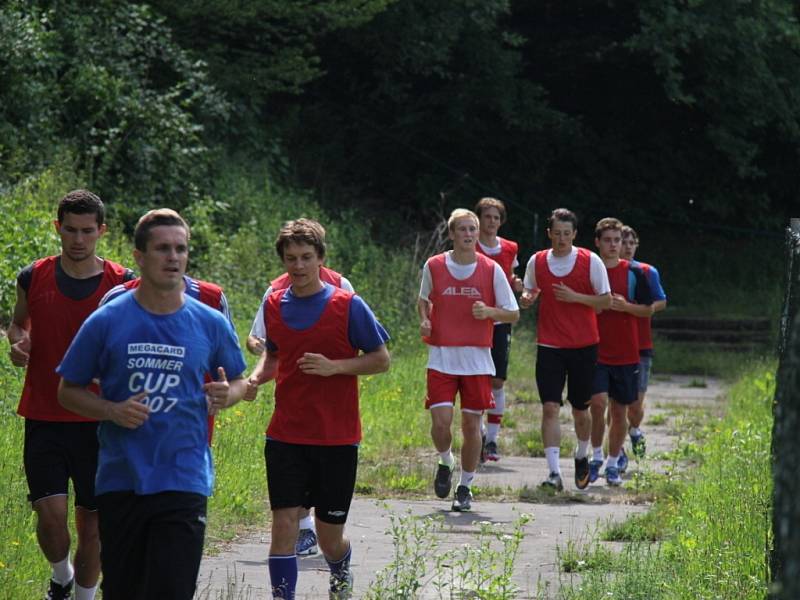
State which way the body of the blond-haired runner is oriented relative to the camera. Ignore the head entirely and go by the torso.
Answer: toward the camera

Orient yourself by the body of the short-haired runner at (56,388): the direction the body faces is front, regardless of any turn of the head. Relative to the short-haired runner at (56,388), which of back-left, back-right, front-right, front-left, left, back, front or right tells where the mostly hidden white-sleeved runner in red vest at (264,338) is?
back-left

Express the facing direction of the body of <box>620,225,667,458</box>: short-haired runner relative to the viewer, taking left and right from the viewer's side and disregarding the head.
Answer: facing the viewer

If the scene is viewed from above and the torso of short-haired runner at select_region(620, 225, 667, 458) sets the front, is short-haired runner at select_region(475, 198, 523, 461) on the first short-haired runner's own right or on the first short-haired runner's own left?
on the first short-haired runner's own right

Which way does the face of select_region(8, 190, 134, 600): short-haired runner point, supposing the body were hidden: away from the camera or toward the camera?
toward the camera

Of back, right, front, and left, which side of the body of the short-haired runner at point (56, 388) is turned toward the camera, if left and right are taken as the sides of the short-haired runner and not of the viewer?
front

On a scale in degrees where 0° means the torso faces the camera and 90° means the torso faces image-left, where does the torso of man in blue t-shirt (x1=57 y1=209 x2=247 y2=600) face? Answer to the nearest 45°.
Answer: approximately 0°

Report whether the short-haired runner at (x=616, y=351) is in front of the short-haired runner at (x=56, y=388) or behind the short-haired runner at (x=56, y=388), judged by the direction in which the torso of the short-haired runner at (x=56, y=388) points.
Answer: behind

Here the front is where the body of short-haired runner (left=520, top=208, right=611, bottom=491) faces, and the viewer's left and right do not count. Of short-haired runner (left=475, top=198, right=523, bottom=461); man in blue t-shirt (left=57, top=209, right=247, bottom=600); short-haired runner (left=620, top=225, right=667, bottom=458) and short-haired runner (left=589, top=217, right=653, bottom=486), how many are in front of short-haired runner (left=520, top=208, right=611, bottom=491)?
1

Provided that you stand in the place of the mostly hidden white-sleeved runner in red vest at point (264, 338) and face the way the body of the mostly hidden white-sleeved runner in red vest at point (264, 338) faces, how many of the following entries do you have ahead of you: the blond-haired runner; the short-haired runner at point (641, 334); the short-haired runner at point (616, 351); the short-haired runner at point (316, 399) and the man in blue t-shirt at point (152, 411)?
2

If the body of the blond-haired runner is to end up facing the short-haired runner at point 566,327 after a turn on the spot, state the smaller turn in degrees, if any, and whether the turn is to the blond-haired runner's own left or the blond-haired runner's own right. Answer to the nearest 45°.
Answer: approximately 135° to the blond-haired runner's own left

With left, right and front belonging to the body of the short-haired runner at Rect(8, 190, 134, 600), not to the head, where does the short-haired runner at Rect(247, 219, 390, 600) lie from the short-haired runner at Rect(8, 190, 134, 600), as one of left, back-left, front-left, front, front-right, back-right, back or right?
left

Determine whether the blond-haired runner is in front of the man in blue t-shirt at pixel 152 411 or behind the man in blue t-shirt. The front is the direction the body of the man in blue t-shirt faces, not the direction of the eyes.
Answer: behind

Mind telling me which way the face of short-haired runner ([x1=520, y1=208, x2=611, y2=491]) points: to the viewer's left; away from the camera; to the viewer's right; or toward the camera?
toward the camera

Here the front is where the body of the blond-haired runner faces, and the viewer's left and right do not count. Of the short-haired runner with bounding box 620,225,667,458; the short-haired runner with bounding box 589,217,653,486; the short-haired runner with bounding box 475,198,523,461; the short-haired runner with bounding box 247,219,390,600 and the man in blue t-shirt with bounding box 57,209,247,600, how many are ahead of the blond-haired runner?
2

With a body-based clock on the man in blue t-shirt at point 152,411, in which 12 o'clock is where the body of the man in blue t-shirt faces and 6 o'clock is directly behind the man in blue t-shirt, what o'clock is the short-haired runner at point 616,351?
The short-haired runner is roughly at 7 o'clock from the man in blue t-shirt.

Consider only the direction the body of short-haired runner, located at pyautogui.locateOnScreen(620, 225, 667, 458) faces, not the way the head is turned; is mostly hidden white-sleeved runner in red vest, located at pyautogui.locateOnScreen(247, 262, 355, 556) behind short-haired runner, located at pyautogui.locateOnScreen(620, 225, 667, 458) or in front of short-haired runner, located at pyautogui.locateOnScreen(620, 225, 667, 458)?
in front

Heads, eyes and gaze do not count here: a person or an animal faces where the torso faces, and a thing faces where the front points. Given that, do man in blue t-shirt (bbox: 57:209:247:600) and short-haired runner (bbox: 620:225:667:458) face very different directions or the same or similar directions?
same or similar directions

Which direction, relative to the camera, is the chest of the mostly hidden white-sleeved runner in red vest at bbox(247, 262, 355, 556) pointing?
toward the camera

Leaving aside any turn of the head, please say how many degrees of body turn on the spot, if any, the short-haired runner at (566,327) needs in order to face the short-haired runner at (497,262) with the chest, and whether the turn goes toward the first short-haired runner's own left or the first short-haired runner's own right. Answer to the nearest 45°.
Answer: approximately 135° to the first short-haired runner's own right
